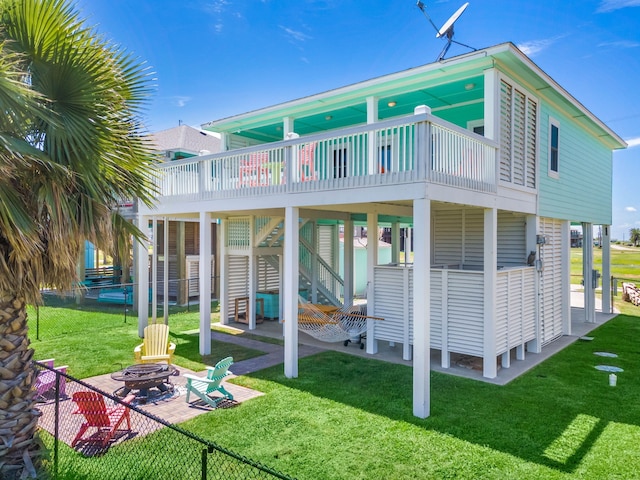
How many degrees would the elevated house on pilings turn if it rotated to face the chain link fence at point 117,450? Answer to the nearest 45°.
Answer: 0° — it already faces it

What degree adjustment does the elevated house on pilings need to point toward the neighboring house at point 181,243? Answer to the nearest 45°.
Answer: approximately 90° to its right

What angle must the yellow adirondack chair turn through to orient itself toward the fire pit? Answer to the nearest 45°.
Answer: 0° — it already faces it

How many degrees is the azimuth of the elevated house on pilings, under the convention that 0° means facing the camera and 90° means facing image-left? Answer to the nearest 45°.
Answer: approximately 45°

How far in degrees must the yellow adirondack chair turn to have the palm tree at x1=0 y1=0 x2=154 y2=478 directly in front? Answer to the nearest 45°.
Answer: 0° — it already faces it

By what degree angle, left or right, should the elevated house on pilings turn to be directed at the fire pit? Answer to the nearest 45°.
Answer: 0° — it already faces it

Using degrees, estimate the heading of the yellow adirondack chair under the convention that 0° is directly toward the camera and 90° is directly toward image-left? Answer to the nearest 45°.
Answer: approximately 0°

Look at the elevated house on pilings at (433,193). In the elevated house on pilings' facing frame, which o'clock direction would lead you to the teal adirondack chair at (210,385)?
The teal adirondack chair is roughly at 12 o'clock from the elevated house on pilings.

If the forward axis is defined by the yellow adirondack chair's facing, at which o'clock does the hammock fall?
The hammock is roughly at 9 o'clock from the yellow adirondack chair.
